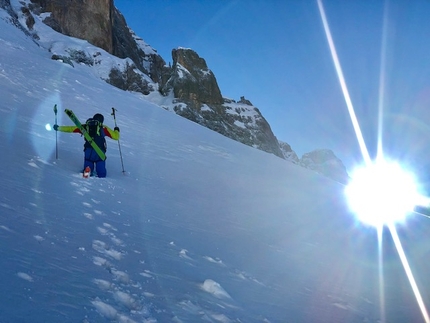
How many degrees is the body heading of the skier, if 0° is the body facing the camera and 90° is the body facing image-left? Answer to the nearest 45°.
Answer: approximately 180°
